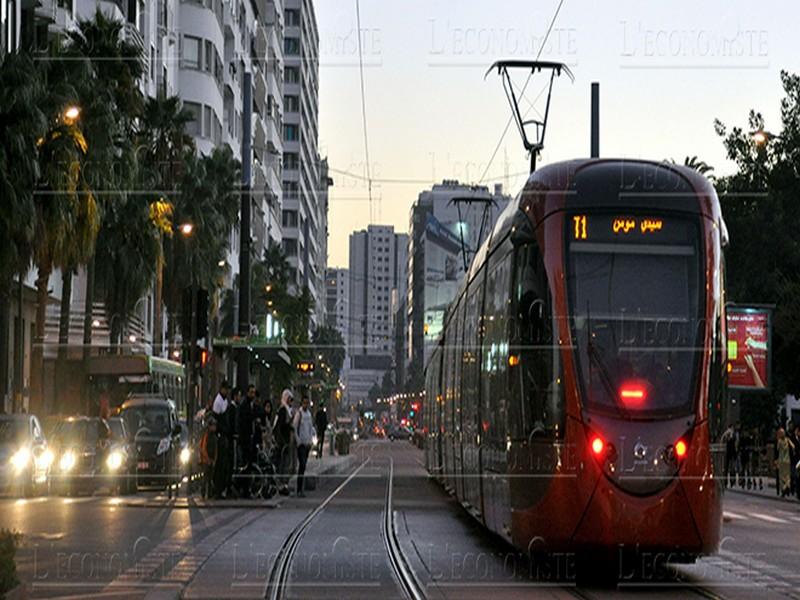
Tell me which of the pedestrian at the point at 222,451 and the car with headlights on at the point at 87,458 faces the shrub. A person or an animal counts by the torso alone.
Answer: the car with headlights on

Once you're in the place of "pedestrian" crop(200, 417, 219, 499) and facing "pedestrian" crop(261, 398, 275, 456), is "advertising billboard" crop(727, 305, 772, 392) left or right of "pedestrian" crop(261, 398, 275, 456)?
right

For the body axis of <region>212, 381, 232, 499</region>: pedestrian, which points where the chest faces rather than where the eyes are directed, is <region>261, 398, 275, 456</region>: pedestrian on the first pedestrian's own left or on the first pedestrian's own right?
on the first pedestrian's own left

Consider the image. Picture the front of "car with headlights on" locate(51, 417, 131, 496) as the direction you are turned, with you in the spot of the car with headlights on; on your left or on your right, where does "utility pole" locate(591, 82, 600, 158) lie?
on your left

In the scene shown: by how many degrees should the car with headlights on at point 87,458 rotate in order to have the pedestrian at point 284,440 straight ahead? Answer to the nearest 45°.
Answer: approximately 45° to its left
